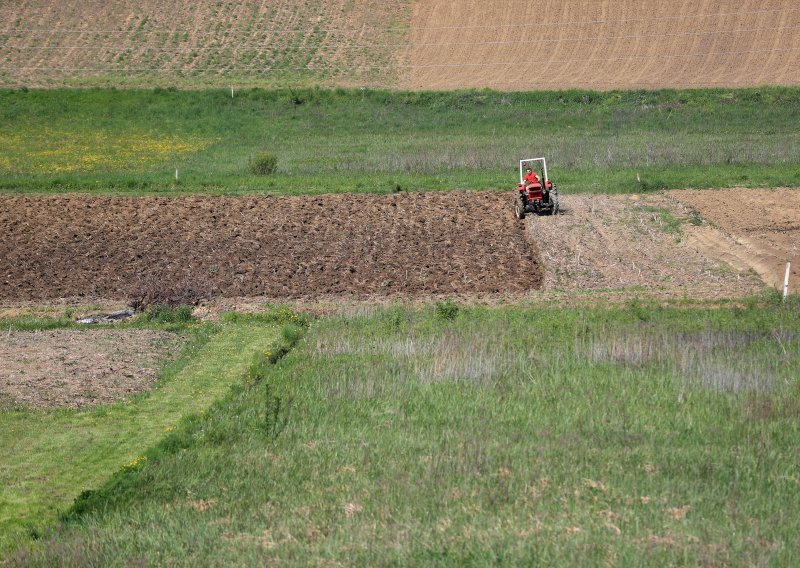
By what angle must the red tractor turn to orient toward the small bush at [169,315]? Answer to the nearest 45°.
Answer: approximately 45° to its right

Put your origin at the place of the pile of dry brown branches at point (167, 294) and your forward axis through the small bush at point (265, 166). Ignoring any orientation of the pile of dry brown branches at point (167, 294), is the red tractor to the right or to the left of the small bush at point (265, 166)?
right

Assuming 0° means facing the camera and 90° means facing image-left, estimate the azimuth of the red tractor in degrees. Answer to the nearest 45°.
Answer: approximately 0°

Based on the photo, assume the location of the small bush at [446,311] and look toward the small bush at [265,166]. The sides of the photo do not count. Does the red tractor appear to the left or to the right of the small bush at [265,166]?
right

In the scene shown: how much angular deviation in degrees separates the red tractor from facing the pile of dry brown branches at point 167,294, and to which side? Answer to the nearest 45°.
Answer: approximately 45° to its right

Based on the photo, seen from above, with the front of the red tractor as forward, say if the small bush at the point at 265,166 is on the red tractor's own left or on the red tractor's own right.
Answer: on the red tractor's own right

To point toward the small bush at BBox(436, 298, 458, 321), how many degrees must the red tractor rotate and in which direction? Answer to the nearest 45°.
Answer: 0° — it already faces it
